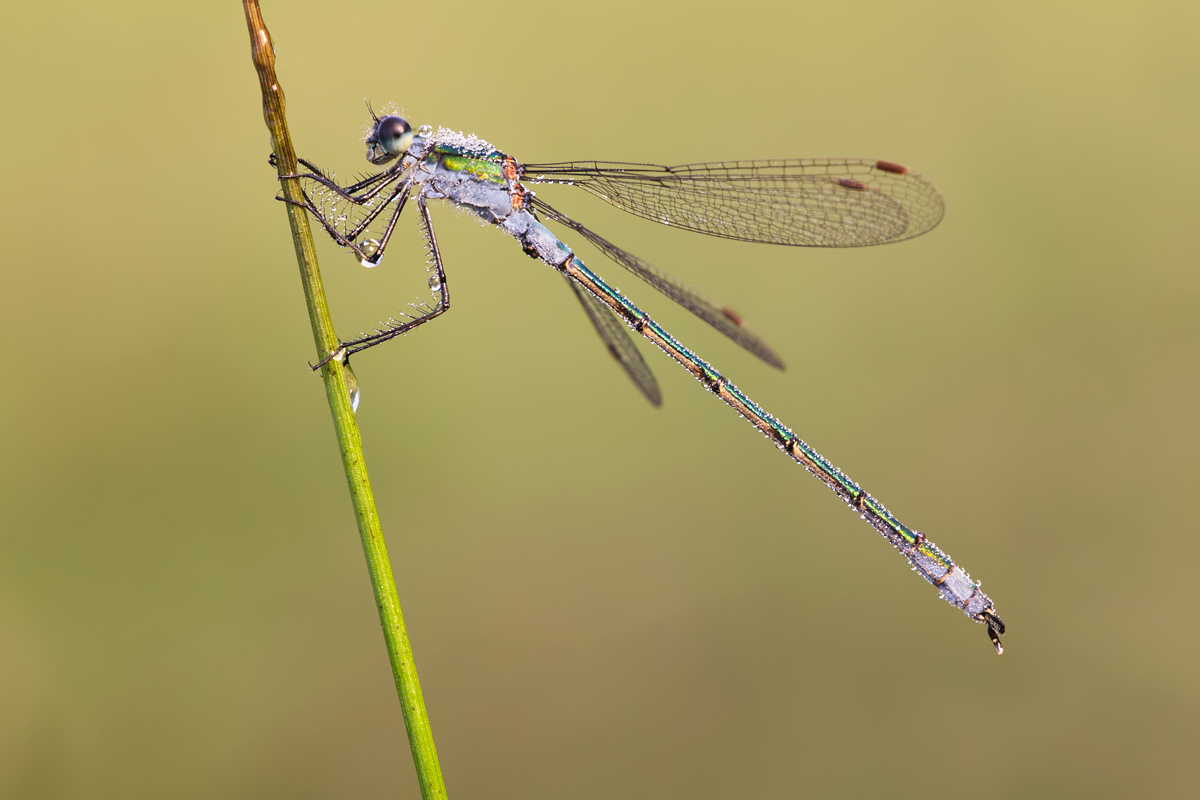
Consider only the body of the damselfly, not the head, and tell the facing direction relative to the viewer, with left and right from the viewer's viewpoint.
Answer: facing to the left of the viewer
